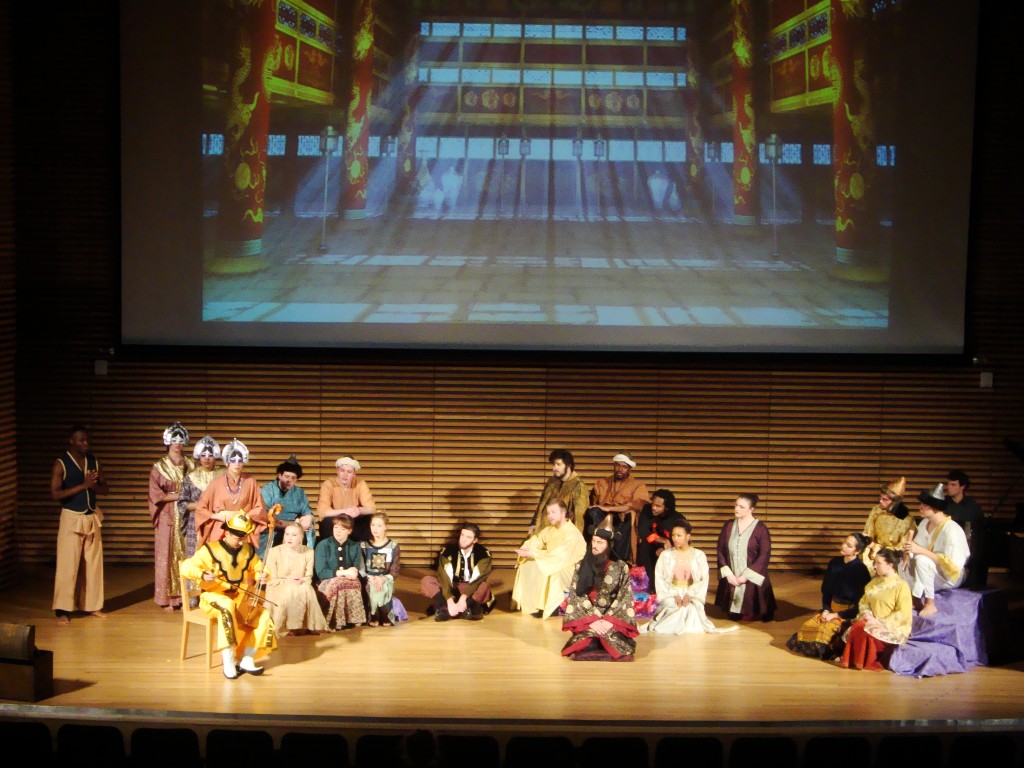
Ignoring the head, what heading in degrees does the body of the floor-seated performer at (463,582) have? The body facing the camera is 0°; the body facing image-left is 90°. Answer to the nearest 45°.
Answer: approximately 0°

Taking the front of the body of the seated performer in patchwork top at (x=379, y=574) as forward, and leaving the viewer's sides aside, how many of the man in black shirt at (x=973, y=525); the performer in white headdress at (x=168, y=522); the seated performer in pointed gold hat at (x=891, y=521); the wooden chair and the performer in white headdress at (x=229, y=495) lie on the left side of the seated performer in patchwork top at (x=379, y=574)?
2

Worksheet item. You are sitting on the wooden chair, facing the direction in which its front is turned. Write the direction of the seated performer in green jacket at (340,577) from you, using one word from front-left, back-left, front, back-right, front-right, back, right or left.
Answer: left

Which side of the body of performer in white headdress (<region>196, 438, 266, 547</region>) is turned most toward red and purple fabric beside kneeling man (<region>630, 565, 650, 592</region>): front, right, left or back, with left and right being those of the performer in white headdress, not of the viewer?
left

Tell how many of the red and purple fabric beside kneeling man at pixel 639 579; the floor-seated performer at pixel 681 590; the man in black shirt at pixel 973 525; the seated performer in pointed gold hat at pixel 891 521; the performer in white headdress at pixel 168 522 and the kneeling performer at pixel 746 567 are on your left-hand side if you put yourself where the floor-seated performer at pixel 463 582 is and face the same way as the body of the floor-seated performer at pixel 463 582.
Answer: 5

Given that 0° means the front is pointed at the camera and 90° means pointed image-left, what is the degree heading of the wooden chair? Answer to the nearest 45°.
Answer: approximately 315°

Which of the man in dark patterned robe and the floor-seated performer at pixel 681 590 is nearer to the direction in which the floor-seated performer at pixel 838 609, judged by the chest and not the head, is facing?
the man in dark patterned robe

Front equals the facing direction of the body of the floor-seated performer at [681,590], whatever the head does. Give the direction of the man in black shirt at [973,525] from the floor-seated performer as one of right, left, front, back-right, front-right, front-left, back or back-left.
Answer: left

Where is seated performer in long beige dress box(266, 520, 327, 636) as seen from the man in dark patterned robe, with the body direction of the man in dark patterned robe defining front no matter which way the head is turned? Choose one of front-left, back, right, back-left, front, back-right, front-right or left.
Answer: right

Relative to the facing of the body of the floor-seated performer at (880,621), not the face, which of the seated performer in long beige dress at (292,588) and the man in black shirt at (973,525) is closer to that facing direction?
the seated performer in long beige dress
